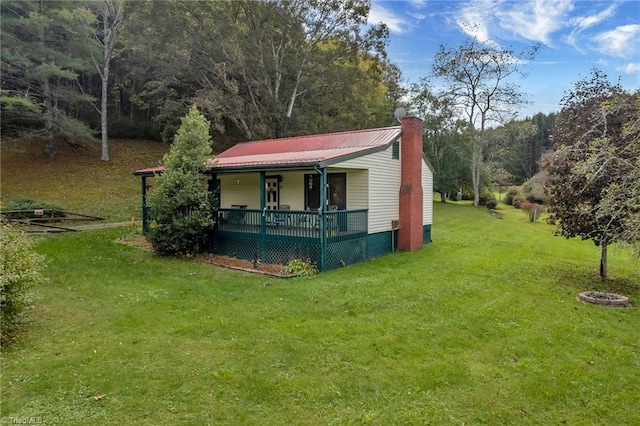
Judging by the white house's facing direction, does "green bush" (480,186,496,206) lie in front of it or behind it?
behind

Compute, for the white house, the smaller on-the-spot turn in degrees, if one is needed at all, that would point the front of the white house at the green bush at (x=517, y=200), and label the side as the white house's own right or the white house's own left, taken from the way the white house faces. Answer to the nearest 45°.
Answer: approximately 180°

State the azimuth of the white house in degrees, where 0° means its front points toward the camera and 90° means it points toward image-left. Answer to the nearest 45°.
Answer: approximately 45°

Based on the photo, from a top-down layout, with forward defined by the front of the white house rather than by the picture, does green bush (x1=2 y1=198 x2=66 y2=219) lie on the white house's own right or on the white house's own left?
on the white house's own right

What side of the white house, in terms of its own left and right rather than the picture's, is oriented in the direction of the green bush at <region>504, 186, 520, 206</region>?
back

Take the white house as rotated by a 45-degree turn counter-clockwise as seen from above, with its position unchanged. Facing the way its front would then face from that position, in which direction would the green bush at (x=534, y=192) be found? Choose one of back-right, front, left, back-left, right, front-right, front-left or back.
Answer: back-left

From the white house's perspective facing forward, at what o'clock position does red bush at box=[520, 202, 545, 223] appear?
The red bush is roughly at 6 o'clock from the white house.

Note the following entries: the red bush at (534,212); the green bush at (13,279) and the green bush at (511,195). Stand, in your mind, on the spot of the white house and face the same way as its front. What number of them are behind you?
2

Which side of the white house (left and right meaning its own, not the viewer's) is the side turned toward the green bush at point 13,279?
front

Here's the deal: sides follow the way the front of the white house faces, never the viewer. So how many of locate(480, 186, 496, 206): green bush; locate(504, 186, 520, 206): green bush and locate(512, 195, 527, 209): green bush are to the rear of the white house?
3
